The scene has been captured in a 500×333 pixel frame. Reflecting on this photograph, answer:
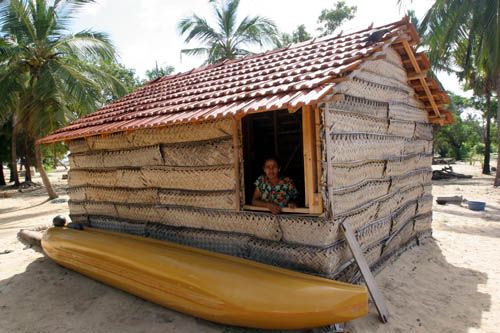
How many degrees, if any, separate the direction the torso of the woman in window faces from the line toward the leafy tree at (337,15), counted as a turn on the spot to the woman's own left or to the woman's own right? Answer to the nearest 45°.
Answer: approximately 180°

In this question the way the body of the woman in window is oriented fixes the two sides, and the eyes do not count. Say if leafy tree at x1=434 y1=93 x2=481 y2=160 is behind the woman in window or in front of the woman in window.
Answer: behind

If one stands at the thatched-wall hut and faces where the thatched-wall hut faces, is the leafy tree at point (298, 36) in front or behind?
behind

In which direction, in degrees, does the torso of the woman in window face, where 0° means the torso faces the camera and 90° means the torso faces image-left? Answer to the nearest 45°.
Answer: approximately 0°

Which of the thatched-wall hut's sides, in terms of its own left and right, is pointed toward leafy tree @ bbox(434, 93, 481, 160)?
back

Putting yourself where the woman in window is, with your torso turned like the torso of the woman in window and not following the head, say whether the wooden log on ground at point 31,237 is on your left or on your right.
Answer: on your right

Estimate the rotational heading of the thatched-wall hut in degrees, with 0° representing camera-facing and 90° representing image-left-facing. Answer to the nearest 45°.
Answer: approximately 45°

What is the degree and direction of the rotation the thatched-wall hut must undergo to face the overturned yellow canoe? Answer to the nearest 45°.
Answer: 0° — it already faces it

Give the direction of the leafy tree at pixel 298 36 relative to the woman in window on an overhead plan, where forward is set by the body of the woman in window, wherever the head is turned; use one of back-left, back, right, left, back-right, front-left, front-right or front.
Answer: back
